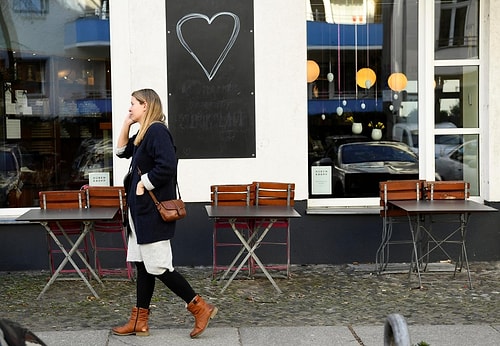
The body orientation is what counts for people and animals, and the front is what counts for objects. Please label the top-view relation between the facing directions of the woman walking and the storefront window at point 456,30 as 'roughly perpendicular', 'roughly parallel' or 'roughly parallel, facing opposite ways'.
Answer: roughly perpendicular

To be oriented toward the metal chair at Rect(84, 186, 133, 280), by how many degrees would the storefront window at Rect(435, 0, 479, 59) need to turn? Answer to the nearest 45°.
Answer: approximately 45° to its right

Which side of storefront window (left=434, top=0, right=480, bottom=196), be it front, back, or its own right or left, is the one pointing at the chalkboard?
right

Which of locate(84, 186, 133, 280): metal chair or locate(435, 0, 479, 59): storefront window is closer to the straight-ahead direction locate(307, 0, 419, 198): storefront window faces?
the metal chair

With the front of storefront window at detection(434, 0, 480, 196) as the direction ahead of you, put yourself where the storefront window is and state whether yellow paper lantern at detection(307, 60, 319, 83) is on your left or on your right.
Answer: on your right

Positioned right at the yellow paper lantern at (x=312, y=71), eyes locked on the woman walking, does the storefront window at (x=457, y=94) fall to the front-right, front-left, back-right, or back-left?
back-left
